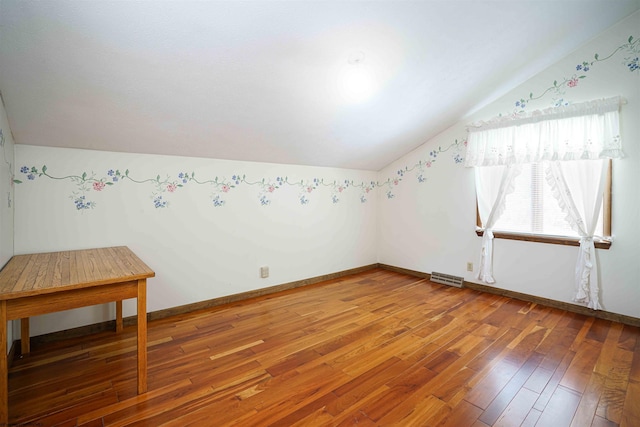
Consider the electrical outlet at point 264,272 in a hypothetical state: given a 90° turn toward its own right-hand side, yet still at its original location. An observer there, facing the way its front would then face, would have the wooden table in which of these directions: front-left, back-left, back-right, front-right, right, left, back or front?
front

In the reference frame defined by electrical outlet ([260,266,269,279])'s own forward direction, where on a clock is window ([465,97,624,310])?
The window is roughly at 11 o'clock from the electrical outlet.

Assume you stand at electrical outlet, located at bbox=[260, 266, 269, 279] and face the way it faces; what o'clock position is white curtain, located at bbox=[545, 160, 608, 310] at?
The white curtain is roughly at 11 o'clock from the electrical outlet.

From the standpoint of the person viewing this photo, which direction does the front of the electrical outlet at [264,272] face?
facing the viewer and to the right of the viewer

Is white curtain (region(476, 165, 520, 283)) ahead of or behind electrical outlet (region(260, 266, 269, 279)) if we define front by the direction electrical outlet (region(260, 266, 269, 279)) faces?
ahead

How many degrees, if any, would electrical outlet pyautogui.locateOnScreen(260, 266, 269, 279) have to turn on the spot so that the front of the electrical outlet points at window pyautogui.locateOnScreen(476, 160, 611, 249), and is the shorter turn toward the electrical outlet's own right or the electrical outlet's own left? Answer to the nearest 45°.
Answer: approximately 45° to the electrical outlet's own left

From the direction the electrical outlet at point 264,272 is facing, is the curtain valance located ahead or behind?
ahead
